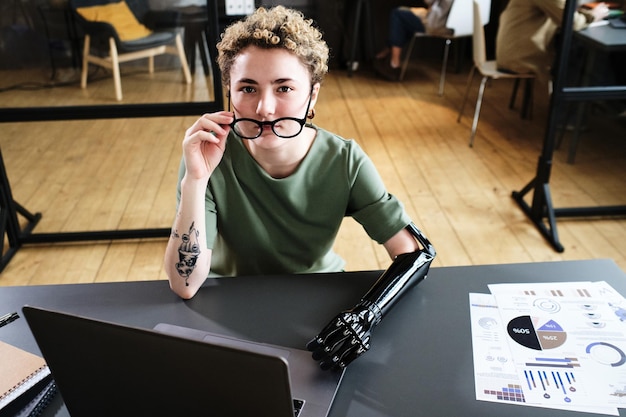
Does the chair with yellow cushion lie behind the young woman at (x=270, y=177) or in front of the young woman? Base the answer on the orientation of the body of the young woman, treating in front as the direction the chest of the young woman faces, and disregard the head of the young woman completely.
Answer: behind

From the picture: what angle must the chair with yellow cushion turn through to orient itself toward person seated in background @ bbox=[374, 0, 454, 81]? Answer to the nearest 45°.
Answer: approximately 90° to its left

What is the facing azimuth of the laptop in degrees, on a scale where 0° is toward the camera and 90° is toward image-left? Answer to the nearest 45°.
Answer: approximately 225°

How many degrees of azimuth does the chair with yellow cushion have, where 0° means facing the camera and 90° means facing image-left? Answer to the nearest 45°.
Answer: approximately 315°

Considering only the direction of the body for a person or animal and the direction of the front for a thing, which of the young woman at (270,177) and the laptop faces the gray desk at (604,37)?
the laptop

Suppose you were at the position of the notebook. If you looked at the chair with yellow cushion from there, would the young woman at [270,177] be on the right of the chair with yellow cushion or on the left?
right

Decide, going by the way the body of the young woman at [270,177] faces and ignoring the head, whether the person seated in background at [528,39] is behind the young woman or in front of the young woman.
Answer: behind

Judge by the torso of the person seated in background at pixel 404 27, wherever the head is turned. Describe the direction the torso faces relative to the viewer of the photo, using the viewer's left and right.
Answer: facing to the left of the viewer

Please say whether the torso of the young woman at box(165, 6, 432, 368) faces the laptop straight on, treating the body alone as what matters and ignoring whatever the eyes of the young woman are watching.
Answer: yes
